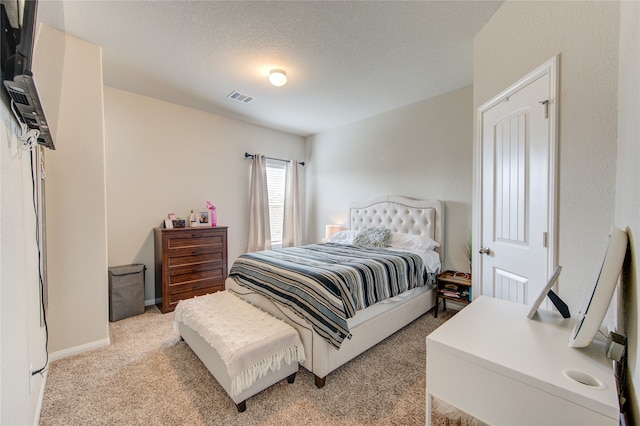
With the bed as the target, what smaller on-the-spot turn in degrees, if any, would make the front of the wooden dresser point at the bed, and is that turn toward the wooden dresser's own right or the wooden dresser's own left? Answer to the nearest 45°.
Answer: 0° — it already faces it

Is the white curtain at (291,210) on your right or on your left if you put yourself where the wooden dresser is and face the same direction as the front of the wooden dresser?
on your left

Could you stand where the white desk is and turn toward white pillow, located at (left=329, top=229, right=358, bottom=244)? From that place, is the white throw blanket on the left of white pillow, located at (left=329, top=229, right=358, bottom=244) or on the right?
left

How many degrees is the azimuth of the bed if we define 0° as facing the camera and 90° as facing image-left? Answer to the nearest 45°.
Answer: approximately 45°

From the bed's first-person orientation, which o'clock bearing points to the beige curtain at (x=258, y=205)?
The beige curtain is roughly at 3 o'clock from the bed.

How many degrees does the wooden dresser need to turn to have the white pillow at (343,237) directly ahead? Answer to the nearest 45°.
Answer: approximately 45° to its left
